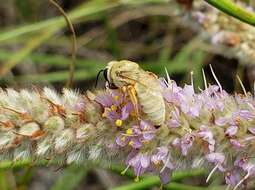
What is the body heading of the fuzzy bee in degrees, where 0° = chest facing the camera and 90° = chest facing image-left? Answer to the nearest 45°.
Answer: approximately 90°
